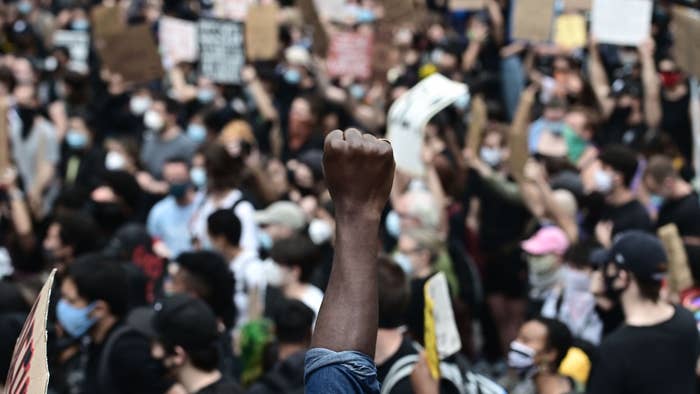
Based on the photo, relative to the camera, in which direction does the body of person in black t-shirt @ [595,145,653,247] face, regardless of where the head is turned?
to the viewer's left

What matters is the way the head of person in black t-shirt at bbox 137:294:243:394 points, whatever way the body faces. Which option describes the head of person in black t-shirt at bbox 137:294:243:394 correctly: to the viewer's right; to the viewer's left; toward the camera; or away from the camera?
to the viewer's left

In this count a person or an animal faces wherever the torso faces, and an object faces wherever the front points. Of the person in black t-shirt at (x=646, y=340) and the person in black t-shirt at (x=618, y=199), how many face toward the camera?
0

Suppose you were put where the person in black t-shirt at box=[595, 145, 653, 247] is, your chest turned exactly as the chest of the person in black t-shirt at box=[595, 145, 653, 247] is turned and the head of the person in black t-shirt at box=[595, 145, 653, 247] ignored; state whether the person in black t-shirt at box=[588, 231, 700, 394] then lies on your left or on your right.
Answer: on your left

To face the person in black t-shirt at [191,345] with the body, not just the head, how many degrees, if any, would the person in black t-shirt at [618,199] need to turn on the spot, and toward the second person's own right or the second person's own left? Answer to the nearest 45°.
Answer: approximately 45° to the second person's own left

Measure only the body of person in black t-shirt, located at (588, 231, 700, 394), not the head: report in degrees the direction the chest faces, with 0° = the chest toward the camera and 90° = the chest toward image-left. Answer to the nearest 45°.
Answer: approximately 135°
